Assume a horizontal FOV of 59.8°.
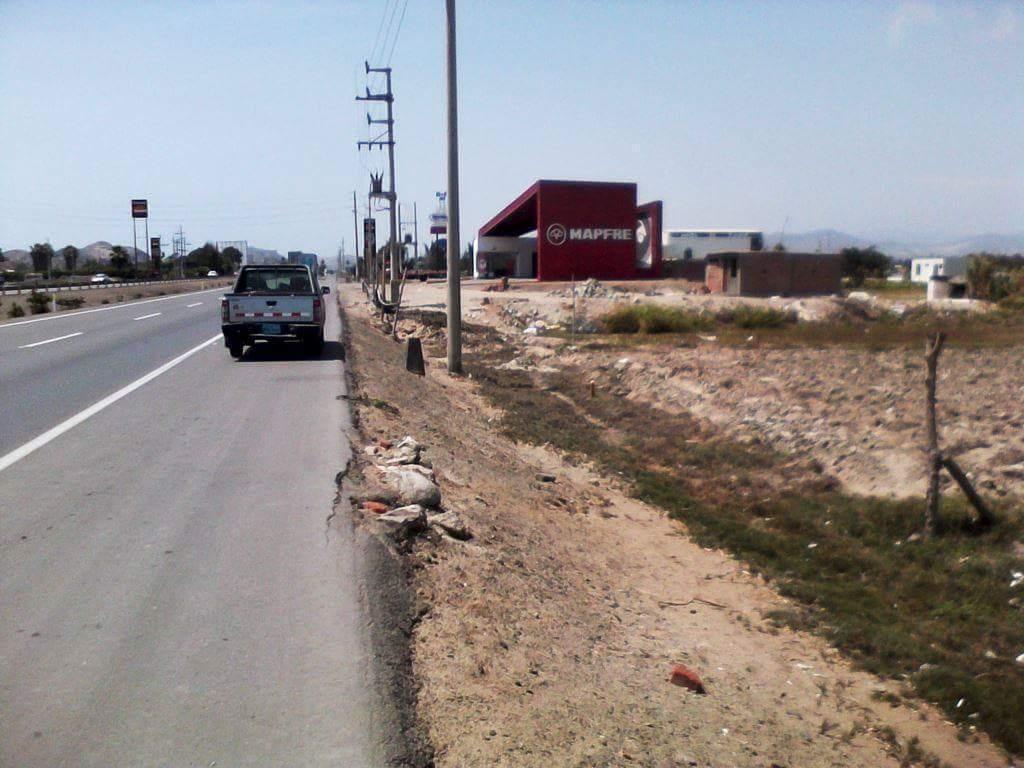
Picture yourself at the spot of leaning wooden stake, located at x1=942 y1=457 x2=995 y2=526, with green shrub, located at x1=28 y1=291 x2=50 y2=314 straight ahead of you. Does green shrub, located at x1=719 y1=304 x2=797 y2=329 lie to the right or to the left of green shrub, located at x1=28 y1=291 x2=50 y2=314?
right

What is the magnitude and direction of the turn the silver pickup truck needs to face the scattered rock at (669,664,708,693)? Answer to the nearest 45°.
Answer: approximately 180°

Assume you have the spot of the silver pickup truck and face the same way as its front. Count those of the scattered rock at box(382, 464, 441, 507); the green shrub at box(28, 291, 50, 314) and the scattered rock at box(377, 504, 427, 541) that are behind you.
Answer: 2

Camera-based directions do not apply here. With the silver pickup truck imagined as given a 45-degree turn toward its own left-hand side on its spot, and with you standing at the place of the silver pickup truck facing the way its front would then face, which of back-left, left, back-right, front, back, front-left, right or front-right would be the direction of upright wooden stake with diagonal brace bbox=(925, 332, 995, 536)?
back

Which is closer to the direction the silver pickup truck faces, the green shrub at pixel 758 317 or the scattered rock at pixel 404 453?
the green shrub

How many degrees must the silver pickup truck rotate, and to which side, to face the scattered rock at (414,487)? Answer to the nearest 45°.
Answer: approximately 180°

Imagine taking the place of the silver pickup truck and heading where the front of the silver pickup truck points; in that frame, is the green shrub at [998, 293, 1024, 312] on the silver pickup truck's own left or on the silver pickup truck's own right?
on the silver pickup truck's own right

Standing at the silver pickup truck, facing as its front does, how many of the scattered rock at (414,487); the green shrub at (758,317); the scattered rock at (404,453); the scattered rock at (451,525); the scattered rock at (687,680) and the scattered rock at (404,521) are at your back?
5

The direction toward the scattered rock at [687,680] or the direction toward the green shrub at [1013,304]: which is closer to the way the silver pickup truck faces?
the green shrub

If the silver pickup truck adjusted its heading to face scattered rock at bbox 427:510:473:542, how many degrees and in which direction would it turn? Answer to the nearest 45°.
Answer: approximately 180°

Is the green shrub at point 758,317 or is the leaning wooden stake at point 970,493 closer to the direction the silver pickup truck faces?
the green shrub

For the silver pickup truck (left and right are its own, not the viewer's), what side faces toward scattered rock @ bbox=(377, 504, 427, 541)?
back

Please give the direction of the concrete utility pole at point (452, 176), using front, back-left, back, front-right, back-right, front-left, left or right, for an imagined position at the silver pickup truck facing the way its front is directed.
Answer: right

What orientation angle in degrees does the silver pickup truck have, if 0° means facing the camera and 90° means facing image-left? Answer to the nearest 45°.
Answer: approximately 180°
